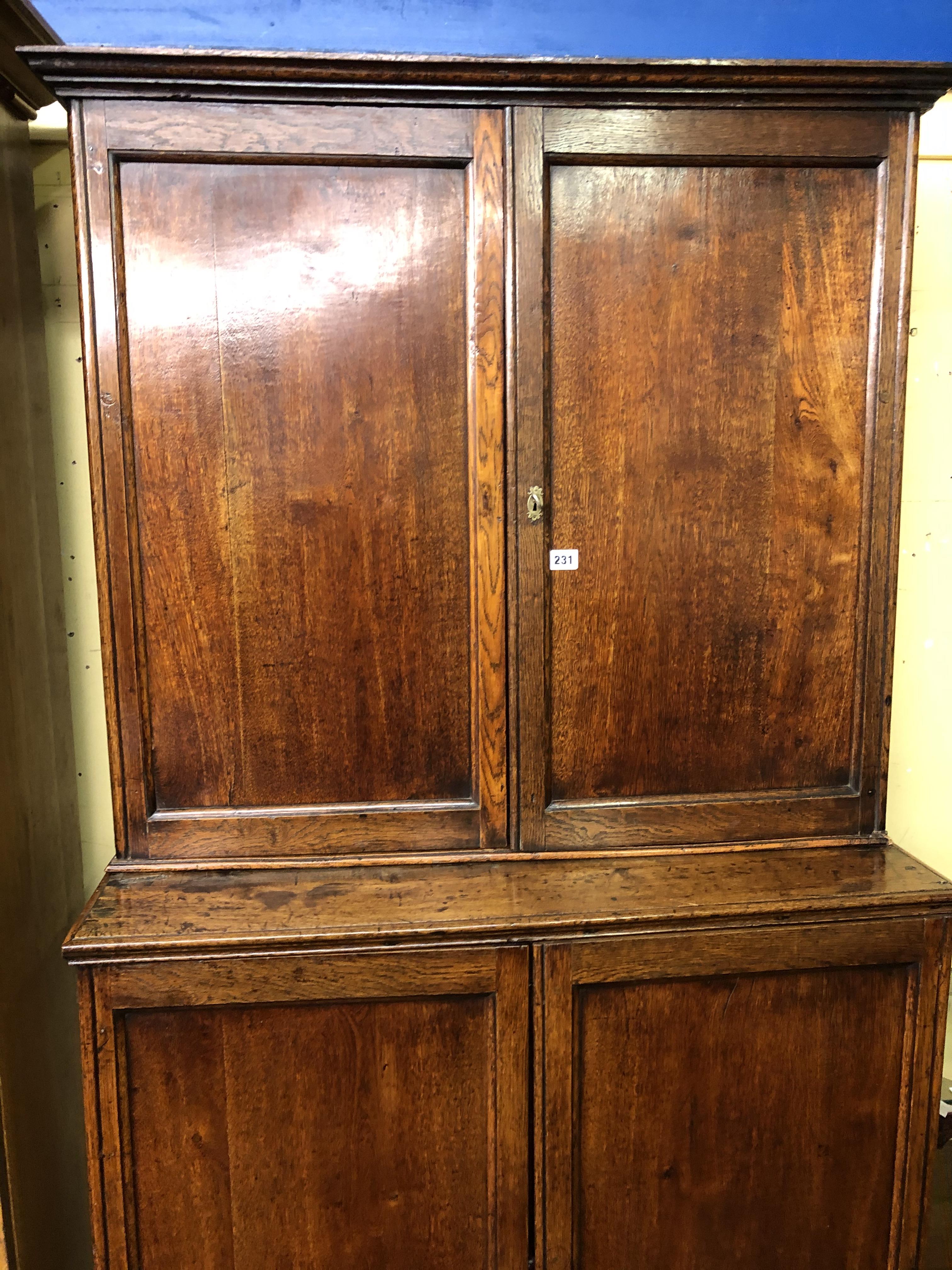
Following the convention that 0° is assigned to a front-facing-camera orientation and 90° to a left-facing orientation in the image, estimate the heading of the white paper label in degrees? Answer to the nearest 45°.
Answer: approximately 0°
